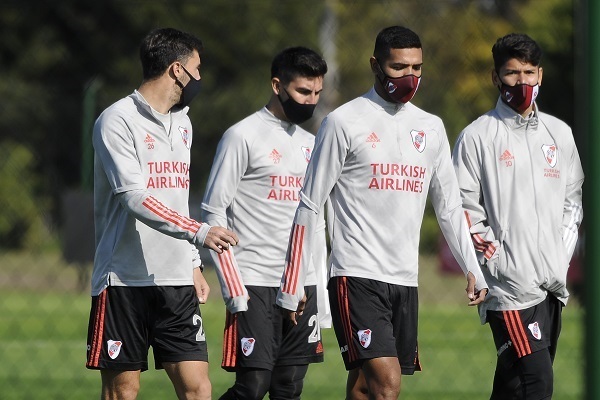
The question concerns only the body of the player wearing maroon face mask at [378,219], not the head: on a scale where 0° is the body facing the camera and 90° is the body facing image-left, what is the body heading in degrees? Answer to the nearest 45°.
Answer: approximately 315°

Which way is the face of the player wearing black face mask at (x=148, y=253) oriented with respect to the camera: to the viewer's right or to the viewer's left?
to the viewer's right

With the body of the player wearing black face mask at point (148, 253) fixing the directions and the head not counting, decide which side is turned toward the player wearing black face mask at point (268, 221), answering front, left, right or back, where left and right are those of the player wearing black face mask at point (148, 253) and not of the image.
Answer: left

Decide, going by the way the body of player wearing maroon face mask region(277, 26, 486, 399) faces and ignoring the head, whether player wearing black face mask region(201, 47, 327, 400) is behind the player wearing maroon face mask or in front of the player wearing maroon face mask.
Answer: behind

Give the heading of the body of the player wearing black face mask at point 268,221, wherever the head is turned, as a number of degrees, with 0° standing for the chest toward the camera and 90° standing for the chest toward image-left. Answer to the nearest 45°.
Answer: approximately 315°
